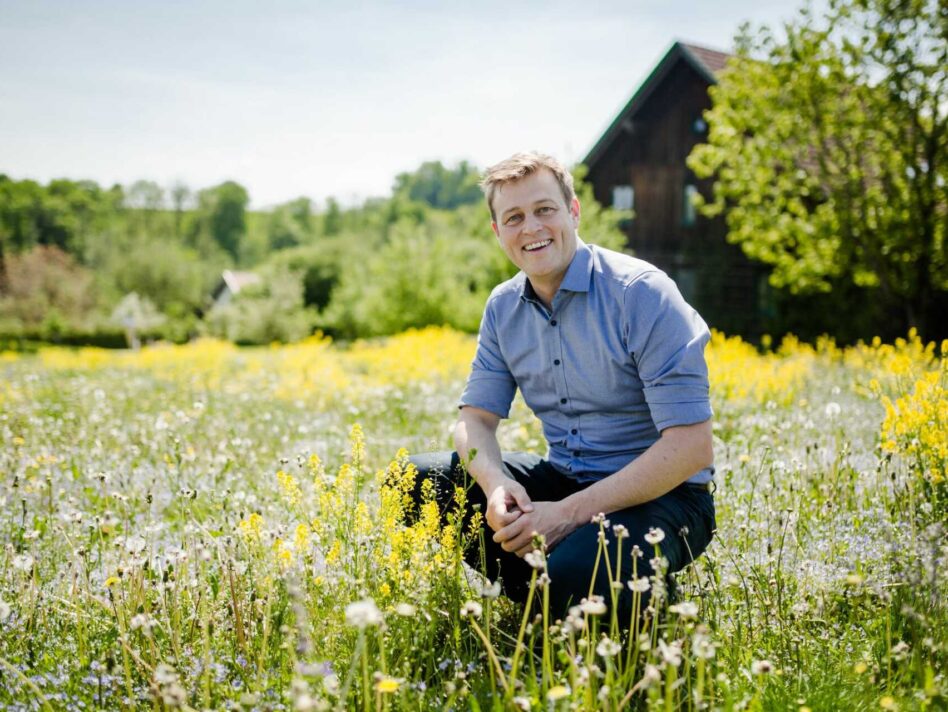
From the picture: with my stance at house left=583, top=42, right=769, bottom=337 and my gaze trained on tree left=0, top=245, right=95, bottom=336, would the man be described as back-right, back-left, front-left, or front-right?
back-left

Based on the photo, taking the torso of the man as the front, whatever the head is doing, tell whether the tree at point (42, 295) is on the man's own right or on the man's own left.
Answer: on the man's own right

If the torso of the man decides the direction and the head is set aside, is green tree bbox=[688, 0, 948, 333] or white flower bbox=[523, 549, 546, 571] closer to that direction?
the white flower

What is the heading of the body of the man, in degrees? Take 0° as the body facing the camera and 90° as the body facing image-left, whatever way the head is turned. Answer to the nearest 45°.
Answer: approximately 45°

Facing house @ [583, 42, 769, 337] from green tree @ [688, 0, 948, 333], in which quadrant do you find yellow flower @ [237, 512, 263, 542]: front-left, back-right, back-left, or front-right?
back-left

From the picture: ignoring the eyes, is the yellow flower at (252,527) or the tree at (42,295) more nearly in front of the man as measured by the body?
the yellow flower

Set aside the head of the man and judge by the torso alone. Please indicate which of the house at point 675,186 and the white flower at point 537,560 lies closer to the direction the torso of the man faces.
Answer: the white flower

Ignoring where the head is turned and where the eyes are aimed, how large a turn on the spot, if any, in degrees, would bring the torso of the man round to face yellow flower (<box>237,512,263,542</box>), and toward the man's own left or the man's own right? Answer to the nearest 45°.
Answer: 0° — they already face it

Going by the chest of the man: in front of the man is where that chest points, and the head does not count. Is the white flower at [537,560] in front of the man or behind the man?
in front

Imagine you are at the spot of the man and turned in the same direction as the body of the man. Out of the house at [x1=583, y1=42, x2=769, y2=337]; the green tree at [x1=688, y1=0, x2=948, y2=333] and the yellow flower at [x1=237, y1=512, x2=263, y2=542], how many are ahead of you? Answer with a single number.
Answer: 1

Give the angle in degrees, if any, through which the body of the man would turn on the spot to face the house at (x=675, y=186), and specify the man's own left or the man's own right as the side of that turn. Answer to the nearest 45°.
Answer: approximately 135° to the man's own right

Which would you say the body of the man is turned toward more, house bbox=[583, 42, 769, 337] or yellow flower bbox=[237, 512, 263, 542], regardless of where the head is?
the yellow flower
